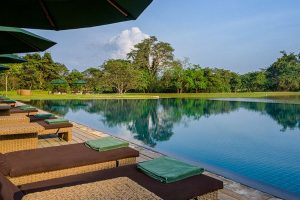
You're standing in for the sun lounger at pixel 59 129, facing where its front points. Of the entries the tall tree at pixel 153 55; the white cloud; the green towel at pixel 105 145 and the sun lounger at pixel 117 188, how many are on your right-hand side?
2

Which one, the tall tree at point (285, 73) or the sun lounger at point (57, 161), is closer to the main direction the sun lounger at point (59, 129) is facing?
the tall tree

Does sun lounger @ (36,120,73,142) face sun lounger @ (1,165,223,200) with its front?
no

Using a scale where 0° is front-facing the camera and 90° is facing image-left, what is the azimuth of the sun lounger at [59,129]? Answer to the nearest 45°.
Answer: approximately 270°

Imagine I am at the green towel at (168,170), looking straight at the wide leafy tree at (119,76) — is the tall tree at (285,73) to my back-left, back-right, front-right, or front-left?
front-right

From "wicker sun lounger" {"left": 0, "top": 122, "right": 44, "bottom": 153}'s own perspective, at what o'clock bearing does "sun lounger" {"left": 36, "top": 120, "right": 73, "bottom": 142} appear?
"sun lounger" {"left": 36, "top": 120, "right": 73, "bottom": 142} is roughly at 10 o'clock from "wicker sun lounger" {"left": 0, "top": 122, "right": 44, "bottom": 153}.

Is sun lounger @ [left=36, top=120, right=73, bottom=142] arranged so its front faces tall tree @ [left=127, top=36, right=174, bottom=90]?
no

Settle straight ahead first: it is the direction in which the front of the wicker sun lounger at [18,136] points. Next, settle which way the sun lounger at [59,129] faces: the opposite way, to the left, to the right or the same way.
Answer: the same way

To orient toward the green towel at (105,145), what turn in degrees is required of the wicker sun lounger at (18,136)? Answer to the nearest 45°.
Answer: approximately 45° to its right

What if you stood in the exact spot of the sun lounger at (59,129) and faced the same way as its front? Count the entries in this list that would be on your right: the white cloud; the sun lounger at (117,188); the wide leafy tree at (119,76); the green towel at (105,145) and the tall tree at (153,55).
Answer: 2

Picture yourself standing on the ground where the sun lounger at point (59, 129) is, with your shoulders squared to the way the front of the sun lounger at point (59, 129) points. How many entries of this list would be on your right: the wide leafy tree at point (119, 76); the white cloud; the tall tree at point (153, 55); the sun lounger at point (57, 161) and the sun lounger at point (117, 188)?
2

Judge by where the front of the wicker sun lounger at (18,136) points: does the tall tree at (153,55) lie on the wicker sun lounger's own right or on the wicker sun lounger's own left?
on the wicker sun lounger's own left

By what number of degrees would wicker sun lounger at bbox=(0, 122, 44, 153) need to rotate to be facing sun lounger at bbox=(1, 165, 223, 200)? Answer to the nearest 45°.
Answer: approximately 90° to its right
